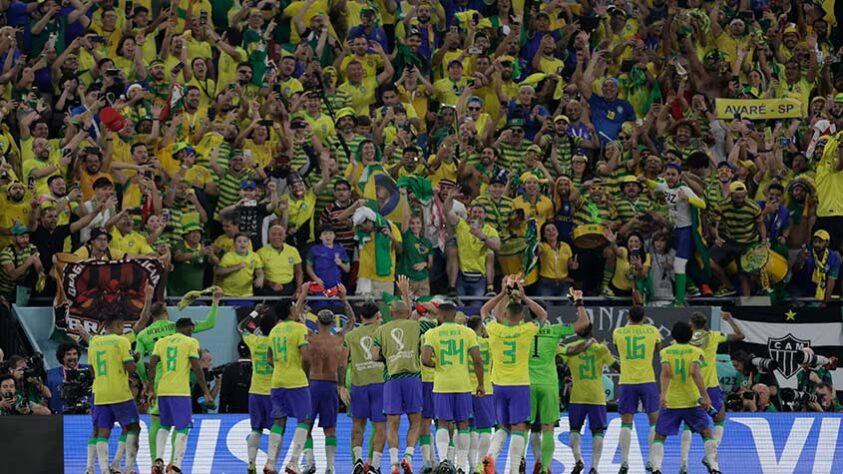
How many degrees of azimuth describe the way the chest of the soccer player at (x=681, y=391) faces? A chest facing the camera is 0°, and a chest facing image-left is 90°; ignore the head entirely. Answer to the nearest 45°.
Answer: approximately 180°

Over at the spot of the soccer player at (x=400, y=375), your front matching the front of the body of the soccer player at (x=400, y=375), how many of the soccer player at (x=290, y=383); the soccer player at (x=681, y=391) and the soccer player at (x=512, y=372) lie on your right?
2

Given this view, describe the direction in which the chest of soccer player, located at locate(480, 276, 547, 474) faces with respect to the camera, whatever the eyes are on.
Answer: away from the camera

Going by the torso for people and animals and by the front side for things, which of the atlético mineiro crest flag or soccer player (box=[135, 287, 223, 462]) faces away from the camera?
the soccer player

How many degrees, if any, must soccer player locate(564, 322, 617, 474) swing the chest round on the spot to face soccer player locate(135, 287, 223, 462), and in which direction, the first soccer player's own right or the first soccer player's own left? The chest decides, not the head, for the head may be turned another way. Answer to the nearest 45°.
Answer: approximately 90° to the first soccer player's own left

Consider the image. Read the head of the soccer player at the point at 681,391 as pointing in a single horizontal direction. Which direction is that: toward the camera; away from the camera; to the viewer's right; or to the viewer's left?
away from the camera

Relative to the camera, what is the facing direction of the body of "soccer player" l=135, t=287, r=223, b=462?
away from the camera

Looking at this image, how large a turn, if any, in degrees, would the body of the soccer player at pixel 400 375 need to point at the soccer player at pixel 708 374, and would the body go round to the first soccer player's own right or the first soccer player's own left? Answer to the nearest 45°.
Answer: approximately 90° to the first soccer player's own right

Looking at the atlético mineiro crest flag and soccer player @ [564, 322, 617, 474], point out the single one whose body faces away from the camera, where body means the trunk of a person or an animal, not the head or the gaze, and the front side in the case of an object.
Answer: the soccer player

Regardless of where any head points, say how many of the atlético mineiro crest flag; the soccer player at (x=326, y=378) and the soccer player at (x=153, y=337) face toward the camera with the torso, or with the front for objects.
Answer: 1

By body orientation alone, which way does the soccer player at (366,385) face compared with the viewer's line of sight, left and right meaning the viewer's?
facing away from the viewer

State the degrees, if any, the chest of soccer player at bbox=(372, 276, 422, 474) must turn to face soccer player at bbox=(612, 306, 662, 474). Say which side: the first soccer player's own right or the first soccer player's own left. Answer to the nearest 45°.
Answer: approximately 90° to the first soccer player's own right

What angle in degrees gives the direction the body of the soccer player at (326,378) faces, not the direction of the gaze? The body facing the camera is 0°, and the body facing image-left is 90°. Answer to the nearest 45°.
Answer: approximately 180°
